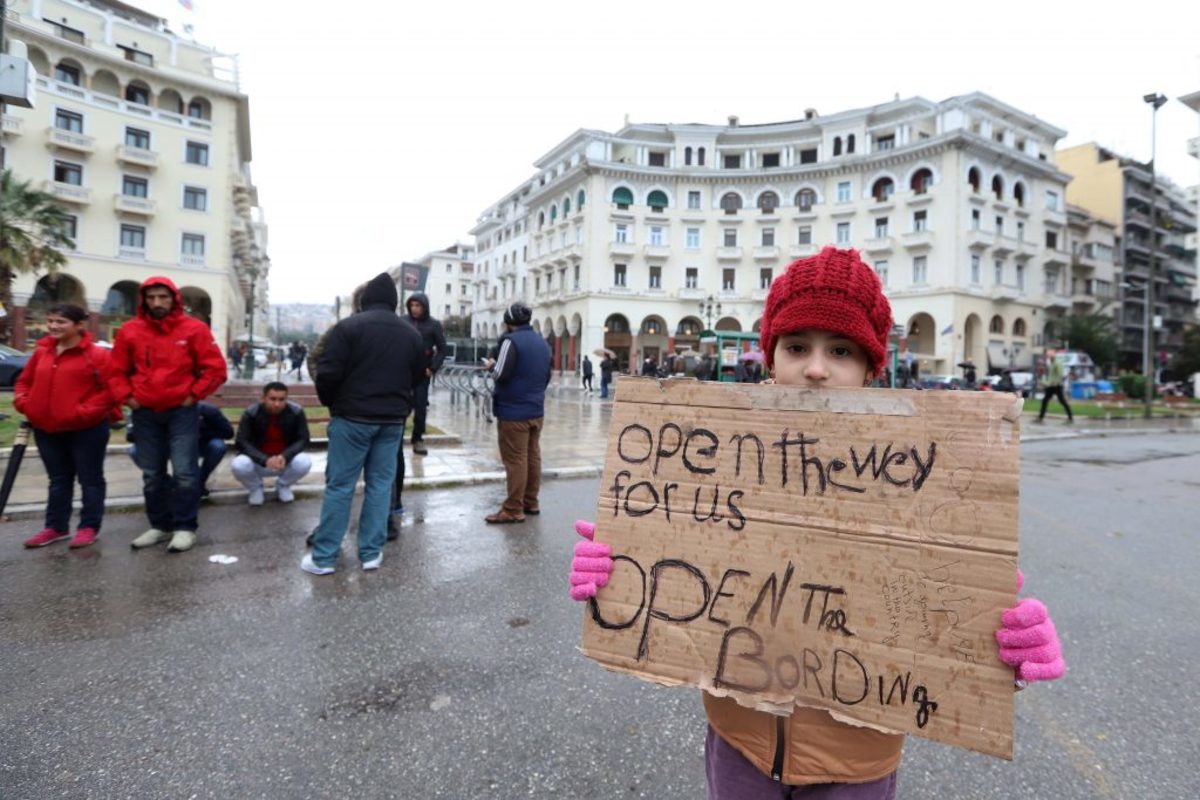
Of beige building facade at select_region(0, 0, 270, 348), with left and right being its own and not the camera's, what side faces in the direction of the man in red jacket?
front

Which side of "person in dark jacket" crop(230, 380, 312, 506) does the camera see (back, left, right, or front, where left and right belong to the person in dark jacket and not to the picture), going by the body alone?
front

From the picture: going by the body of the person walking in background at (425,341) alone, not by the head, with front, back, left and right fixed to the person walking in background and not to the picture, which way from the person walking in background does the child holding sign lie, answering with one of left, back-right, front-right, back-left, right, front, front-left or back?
front-left

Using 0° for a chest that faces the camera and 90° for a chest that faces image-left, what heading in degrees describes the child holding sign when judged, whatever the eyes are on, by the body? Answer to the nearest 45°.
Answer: approximately 0°

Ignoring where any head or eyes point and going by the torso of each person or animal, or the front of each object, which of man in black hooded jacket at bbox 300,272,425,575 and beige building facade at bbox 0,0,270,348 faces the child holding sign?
the beige building facade

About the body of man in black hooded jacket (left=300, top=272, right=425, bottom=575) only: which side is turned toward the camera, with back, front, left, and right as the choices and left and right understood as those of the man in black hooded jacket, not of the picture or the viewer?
back

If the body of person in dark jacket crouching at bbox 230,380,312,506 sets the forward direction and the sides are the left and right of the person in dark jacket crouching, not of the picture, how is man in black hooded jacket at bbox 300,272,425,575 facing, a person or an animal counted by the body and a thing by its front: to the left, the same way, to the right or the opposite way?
the opposite way

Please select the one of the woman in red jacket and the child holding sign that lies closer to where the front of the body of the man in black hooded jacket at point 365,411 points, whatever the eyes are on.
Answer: the woman in red jacket

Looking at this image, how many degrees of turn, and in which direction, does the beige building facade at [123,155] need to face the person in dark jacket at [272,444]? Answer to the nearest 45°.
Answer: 0° — it already faces them

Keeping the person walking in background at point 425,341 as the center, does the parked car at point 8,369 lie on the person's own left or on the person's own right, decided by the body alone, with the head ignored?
on the person's own right

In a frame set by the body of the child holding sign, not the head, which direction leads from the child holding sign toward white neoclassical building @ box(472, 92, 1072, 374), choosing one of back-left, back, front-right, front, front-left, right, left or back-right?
back

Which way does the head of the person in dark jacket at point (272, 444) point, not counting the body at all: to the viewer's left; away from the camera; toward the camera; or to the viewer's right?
toward the camera

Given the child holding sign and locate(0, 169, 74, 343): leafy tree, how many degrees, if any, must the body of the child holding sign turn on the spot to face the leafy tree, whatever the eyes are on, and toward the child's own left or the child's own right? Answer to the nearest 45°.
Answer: approximately 135° to the child's own right

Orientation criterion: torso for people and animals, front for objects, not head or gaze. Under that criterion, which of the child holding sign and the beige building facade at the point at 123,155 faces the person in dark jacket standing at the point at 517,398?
the beige building facade

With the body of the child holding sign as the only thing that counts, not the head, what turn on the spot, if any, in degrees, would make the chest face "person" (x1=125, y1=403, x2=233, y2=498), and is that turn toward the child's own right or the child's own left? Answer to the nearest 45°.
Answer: approximately 135° to the child's own right

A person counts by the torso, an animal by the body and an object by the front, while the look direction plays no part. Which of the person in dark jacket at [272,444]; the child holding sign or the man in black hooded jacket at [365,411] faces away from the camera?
the man in black hooded jacket

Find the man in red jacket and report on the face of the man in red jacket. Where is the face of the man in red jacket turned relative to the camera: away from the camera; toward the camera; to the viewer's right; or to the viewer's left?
toward the camera

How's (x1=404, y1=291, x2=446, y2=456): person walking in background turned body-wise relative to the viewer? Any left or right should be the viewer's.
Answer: facing the viewer and to the left of the viewer
